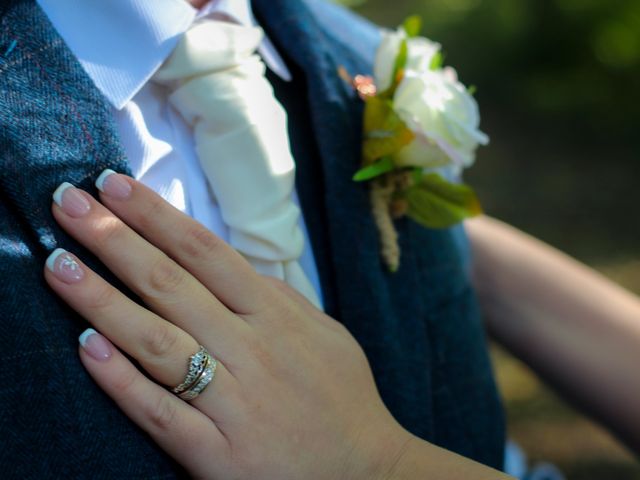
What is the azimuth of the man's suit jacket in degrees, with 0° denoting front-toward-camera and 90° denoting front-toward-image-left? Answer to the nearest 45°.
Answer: approximately 315°
